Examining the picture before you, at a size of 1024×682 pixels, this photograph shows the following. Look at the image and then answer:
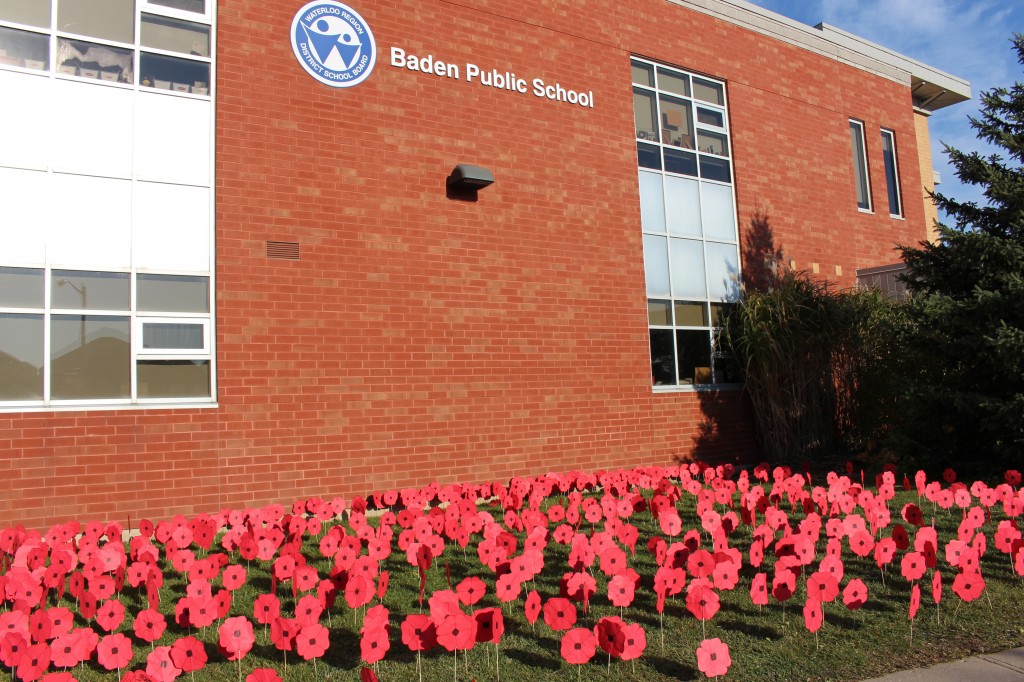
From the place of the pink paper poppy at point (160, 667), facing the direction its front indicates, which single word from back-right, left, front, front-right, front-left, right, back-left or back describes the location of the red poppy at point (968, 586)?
left

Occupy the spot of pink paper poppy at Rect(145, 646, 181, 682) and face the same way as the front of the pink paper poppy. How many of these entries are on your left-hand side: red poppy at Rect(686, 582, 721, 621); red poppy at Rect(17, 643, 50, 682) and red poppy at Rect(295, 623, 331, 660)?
2

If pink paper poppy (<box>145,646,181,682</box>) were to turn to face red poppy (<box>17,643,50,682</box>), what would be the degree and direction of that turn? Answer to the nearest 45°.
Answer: approximately 135° to its right

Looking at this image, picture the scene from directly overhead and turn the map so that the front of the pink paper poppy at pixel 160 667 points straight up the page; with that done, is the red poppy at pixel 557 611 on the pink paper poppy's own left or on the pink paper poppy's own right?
on the pink paper poppy's own left

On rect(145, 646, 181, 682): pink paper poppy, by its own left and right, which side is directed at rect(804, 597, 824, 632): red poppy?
left

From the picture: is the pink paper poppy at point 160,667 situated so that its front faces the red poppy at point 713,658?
no

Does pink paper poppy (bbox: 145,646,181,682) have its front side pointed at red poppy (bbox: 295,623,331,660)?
no

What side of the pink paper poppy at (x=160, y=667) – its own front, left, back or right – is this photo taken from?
front

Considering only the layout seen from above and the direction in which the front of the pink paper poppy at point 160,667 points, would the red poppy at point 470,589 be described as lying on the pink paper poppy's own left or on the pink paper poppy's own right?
on the pink paper poppy's own left

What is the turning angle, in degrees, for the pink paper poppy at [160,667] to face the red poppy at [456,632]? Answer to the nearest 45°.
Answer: approximately 90° to its left

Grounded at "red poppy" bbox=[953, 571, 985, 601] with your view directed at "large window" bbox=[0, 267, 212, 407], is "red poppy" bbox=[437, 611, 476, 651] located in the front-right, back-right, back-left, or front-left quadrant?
front-left

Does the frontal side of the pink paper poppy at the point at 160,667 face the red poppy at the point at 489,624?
no

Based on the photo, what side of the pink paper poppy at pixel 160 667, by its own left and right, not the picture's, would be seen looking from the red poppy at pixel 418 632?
left

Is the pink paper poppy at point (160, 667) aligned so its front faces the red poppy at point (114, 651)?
no

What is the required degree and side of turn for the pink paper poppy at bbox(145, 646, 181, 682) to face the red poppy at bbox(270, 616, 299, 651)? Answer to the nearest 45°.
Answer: approximately 90° to its left

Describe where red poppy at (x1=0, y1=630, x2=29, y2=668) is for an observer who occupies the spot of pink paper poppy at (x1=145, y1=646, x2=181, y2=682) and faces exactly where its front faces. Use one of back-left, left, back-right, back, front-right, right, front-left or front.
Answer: back-right
